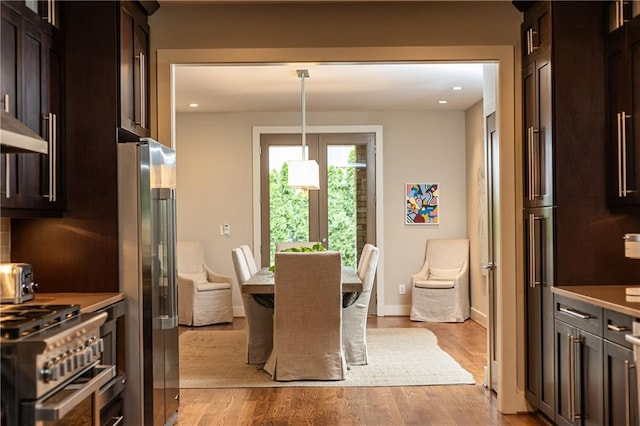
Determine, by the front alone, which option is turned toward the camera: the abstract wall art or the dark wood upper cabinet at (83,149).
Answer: the abstract wall art

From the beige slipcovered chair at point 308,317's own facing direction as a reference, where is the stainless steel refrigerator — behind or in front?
behind

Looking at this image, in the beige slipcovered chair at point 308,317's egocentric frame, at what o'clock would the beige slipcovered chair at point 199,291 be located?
the beige slipcovered chair at point 199,291 is roughly at 11 o'clock from the beige slipcovered chair at point 308,317.

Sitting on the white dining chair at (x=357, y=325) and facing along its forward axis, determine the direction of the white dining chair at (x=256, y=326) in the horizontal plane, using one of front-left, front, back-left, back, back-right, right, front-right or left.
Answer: front

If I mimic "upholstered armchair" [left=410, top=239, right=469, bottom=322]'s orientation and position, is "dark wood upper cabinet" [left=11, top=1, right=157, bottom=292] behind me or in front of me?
in front

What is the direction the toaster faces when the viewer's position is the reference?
facing the viewer and to the right of the viewer

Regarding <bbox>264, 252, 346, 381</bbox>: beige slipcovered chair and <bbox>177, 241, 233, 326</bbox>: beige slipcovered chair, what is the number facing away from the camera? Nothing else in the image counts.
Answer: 1

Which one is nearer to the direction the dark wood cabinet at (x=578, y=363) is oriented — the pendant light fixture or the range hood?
the range hood

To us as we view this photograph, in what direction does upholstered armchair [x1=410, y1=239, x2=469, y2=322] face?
facing the viewer and to the left of the viewer

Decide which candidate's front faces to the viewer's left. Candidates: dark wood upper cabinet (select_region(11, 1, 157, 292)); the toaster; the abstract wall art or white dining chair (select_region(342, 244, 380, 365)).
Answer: the white dining chair

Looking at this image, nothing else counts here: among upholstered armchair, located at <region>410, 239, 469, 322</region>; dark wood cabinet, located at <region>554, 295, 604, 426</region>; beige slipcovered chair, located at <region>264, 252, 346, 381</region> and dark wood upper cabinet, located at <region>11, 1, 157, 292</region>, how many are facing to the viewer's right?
1

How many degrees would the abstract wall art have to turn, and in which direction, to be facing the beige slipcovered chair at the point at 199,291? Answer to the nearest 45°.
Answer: approximately 90° to its right

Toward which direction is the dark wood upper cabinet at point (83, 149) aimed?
to the viewer's right

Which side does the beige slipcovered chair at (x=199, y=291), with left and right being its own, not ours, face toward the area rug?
front

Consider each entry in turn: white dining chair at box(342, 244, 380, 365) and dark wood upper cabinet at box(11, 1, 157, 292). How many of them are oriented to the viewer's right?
1

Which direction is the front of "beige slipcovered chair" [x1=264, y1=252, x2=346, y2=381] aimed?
away from the camera

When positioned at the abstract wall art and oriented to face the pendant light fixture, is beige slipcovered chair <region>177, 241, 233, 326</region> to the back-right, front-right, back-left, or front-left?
front-right
